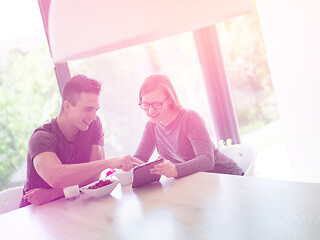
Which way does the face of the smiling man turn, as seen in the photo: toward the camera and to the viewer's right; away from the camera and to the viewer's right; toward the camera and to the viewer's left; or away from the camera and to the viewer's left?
toward the camera and to the viewer's right

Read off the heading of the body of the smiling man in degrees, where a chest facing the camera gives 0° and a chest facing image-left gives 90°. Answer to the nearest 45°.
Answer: approximately 315°

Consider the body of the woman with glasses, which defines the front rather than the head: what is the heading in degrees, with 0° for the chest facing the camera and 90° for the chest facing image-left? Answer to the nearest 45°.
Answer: approximately 45°
